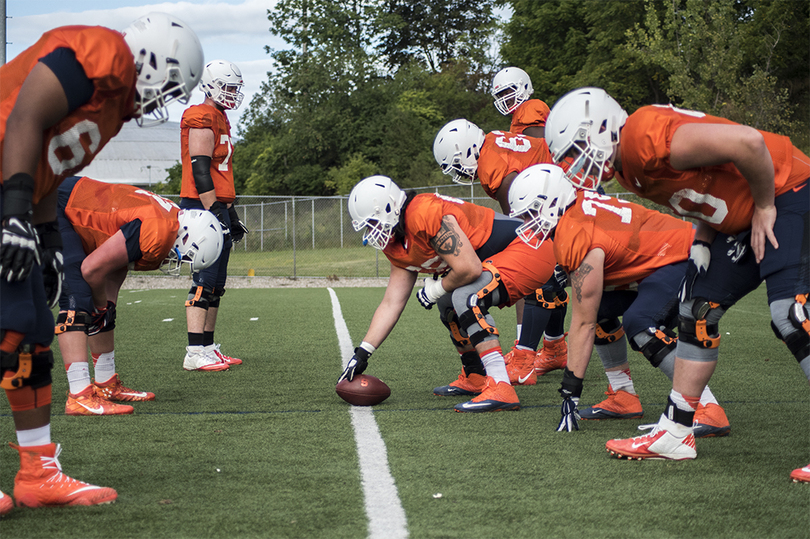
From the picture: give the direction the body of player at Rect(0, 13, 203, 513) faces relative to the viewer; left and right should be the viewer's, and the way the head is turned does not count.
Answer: facing to the right of the viewer

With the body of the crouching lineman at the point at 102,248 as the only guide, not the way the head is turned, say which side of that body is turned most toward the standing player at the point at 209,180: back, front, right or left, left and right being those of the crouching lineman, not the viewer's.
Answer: left

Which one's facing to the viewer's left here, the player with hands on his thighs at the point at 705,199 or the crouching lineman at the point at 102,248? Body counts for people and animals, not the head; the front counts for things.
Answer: the player with hands on his thighs

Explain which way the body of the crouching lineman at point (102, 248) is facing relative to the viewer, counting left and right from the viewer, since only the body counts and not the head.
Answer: facing to the right of the viewer

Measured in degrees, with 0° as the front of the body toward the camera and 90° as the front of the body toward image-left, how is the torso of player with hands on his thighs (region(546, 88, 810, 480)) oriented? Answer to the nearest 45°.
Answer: approximately 90°

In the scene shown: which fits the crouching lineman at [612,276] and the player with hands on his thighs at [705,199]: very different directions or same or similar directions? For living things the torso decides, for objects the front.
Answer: same or similar directions

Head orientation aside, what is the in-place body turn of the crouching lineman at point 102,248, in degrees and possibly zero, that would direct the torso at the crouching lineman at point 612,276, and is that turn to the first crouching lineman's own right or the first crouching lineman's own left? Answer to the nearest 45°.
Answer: approximately 45° to the first crouching lineman's own right

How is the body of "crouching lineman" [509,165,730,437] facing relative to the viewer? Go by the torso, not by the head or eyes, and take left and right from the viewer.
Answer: facing to the left of the viewer

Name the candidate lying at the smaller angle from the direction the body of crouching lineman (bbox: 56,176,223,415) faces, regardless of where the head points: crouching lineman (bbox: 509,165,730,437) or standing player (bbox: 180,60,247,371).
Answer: the crouching lineman

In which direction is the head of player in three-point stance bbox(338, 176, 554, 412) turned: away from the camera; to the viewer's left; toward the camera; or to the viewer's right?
to the viewer's left

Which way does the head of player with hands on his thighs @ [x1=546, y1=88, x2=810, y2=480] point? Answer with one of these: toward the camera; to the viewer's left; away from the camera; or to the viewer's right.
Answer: to the viewer's left

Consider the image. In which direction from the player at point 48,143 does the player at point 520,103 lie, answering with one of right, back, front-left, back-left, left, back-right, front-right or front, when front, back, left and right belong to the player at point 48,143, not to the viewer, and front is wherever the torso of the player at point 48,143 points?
front-left
